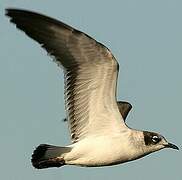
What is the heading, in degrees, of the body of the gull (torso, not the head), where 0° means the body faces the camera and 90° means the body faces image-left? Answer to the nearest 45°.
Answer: approximately 270°
